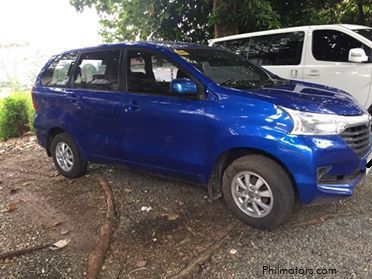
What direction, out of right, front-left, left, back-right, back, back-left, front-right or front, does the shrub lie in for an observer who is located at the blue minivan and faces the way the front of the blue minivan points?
back

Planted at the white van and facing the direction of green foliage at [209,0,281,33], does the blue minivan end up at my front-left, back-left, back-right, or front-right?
back-left

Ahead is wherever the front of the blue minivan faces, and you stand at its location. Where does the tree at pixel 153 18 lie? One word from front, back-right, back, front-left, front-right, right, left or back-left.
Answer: back-left

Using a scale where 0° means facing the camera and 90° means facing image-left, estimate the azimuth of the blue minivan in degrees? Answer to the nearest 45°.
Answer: approximately 315°

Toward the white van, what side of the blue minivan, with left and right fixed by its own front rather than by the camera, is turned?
left

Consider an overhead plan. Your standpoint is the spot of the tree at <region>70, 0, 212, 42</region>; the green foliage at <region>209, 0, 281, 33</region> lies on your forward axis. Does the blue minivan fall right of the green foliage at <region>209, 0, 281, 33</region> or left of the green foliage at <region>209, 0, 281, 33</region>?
right

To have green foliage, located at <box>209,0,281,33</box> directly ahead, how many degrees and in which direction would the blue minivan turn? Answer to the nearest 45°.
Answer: approximately 135° to its left
